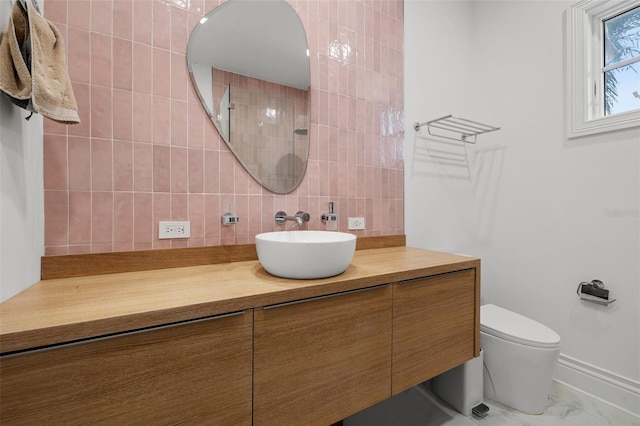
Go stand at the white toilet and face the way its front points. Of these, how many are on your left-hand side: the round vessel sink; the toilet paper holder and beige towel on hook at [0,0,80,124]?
1

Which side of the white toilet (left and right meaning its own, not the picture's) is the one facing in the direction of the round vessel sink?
right

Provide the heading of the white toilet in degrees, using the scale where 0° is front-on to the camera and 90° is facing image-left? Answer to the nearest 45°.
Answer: approximately 315°

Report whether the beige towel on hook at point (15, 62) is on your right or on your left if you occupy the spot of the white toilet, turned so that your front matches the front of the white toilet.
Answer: on your right

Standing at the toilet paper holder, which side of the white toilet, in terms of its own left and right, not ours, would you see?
left

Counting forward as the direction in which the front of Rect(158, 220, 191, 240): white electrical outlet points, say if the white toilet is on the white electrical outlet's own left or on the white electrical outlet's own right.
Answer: on the white electrical outlet's own left

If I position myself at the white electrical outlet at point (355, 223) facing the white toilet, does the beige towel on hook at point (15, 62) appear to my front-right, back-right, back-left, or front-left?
back-right

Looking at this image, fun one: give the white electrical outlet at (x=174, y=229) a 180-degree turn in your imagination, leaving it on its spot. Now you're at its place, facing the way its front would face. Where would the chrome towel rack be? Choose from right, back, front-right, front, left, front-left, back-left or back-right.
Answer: right
